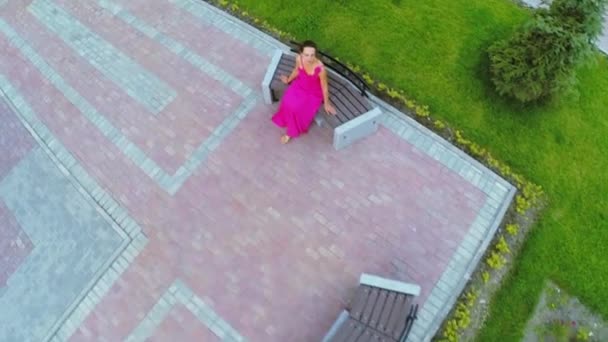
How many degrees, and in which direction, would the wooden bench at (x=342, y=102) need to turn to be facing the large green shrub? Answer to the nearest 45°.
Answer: approximately 135° to its left

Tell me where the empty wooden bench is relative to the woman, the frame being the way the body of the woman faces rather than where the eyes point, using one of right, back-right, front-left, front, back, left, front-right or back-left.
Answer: left

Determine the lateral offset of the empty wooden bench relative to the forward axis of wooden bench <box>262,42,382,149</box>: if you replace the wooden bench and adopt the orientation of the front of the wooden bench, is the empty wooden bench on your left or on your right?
on your left

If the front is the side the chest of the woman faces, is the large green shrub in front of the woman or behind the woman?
behind

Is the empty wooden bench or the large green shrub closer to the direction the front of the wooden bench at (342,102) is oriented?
the empty wooden bench

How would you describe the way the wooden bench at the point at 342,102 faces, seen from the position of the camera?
facing the viewer and to the left of the viewer

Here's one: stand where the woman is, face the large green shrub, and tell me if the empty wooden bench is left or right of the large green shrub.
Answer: right
